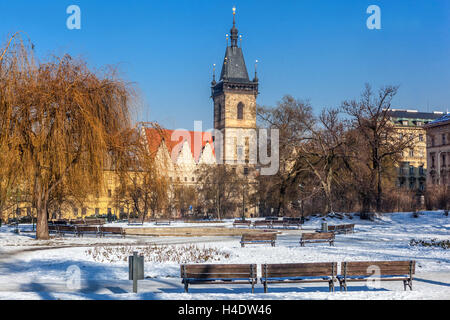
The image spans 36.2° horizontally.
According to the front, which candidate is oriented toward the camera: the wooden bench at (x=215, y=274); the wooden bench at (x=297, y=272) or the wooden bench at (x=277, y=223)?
the wooden bench at (x=277, y=223)

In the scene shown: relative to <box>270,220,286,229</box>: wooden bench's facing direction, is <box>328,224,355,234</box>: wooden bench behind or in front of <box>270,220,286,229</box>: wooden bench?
in front

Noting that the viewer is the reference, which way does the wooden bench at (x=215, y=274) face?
facing away from the viewer

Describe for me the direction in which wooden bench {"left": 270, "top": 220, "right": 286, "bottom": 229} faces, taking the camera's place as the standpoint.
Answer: facing the viewer

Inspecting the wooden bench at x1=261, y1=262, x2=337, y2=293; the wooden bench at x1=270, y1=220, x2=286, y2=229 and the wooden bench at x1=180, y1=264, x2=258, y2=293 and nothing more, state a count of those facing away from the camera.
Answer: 2

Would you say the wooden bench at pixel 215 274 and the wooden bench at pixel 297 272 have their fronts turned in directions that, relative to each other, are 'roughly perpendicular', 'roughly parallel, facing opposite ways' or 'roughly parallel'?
roughly parallel

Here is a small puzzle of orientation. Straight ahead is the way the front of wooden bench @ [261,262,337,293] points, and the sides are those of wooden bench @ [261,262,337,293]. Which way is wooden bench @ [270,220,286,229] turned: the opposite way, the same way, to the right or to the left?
the opposite way

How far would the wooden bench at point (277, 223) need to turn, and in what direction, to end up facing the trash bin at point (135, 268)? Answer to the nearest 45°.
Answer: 0° — it already faces it

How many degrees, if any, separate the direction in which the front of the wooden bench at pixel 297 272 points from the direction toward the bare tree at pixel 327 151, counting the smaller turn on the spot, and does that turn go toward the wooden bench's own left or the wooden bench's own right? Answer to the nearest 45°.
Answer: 0° — it already faces it

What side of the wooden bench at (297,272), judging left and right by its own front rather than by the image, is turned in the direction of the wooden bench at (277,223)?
front

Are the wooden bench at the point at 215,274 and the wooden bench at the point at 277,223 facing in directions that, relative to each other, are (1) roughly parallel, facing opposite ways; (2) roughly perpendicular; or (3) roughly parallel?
roughly parallel, facing opposite ways

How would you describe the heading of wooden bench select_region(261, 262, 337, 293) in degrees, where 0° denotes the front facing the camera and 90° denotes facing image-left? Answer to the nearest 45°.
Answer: approximately 180°

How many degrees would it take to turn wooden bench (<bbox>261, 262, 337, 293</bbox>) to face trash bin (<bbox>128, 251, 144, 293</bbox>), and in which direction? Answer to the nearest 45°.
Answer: approximately 90° to its left
